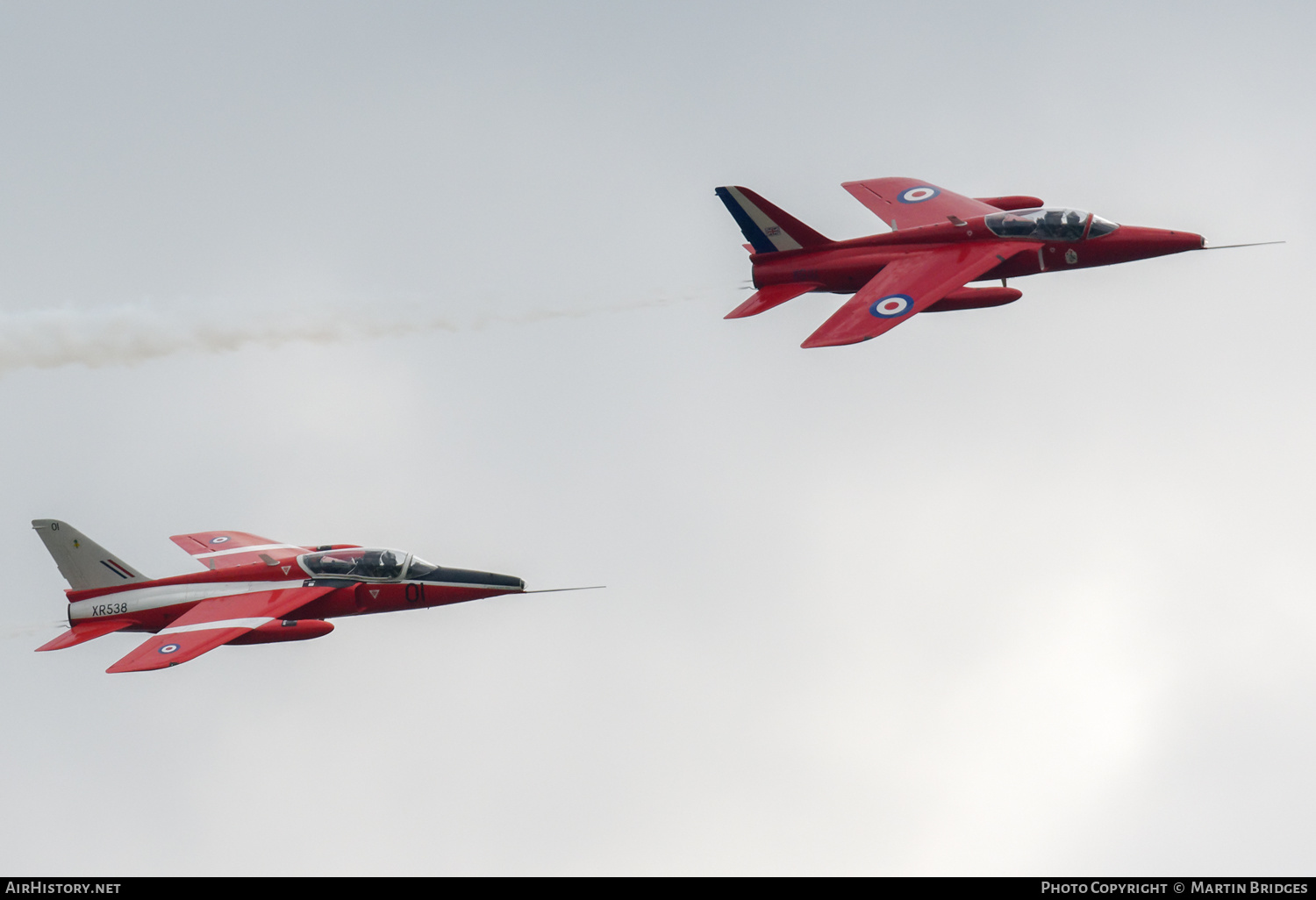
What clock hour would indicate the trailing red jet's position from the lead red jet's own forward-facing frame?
The trailing red jet is roughly at 5 o'clock from the lead red jet.

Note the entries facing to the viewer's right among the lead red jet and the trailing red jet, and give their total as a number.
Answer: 2

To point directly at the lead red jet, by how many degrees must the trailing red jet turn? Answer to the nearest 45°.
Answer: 0° — it already faces it

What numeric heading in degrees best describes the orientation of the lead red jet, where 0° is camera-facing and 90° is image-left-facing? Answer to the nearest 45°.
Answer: approximately 270°

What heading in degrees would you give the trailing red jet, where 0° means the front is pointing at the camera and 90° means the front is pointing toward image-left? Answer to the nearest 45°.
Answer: approximately 270°
